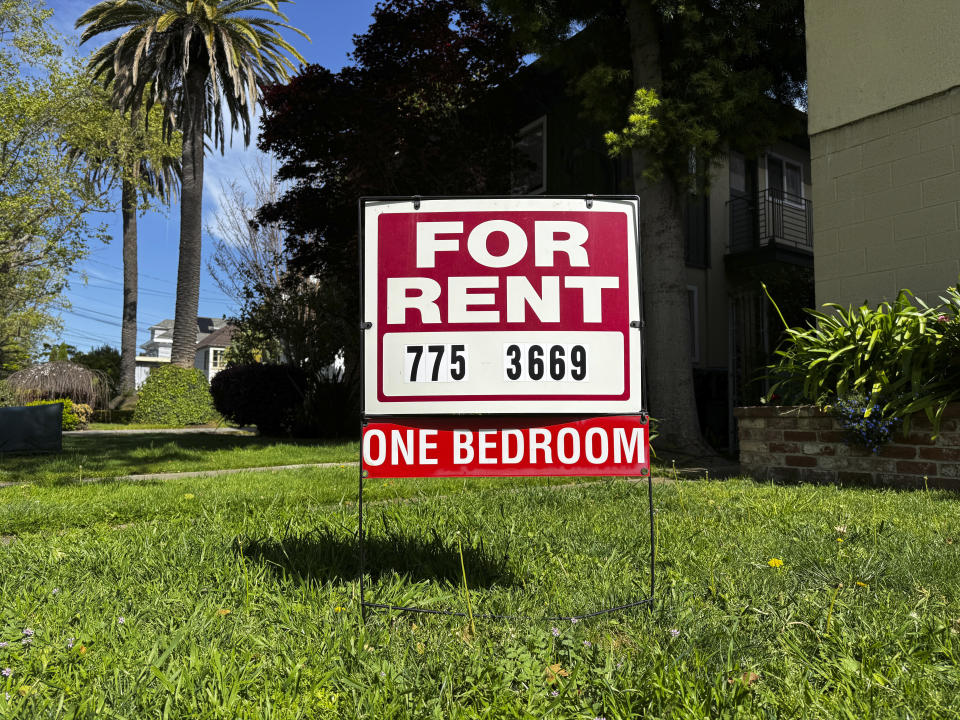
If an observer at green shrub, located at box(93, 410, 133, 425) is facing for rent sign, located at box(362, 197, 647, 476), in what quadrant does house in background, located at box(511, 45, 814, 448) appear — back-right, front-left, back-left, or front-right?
front-left

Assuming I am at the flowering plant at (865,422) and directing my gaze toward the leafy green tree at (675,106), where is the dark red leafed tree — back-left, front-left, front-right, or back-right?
front-left

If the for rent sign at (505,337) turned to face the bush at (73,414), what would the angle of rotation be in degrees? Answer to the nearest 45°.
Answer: approximately 135° to its right

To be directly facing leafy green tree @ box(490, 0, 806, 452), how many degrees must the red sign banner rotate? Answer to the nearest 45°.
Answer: approximately 180°

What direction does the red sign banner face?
toward the camera

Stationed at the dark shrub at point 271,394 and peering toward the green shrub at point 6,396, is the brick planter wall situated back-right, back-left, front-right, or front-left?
back-left

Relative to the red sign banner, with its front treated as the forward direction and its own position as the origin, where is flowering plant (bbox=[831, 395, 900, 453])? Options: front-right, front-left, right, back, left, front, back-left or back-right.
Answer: back-left

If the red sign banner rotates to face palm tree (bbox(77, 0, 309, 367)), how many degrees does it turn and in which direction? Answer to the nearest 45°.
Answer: approximately 135° to its right

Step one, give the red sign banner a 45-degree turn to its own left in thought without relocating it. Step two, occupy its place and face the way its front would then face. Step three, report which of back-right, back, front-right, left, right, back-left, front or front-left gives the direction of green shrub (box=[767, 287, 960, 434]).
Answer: left

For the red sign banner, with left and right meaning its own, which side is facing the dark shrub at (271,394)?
back

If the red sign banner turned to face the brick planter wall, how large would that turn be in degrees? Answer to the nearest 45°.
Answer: approximately 135° to its left

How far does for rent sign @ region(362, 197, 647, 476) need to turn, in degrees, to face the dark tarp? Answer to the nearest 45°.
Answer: approximately 135° to its right

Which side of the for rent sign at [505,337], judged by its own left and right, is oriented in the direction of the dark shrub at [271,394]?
back
